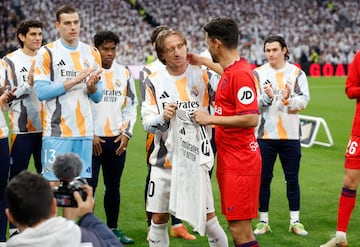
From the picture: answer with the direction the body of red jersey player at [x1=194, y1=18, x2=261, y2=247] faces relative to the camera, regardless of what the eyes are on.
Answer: to the viewer's left

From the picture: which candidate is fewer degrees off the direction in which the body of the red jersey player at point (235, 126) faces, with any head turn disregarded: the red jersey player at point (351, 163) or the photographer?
the photographer

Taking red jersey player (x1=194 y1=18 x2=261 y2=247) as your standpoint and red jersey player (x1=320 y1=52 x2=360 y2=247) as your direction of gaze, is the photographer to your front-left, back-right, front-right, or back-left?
back-right

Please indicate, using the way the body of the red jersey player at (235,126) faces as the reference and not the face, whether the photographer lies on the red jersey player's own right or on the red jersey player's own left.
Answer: on the red jersey player's own left

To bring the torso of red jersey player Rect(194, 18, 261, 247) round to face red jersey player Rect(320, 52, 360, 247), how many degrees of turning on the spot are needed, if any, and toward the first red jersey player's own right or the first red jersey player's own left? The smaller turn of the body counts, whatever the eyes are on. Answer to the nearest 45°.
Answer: approximately 135° to the first red jersey player's own right
